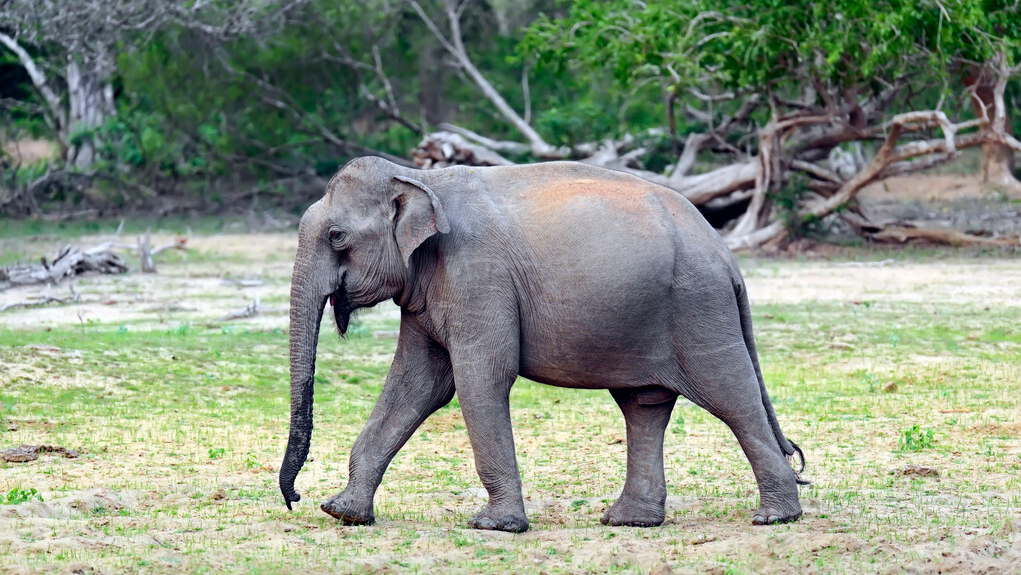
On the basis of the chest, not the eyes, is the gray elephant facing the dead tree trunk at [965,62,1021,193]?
no

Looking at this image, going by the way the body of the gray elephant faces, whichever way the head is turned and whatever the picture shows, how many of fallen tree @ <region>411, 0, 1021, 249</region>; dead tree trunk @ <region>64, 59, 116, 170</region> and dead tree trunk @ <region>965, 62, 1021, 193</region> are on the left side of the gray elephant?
0

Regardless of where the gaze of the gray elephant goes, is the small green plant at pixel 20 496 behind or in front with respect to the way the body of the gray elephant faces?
in front

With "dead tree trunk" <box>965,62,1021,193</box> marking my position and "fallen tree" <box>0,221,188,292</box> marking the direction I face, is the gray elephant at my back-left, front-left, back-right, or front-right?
front-left

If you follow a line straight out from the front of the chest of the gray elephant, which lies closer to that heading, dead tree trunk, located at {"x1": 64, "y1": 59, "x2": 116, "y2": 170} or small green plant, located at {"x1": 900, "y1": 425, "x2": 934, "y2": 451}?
the dead tree trunk

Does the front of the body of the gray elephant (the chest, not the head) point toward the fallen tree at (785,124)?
no

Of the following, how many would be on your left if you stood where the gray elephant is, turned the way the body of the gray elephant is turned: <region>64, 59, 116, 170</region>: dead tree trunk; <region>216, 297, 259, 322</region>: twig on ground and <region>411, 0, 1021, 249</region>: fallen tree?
0

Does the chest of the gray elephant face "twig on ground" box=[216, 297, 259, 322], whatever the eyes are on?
no

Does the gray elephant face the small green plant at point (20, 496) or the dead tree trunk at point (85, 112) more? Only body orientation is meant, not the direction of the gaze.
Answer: the small green plant

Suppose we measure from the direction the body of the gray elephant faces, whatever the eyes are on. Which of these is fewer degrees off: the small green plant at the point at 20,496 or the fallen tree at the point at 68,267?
the small green plant

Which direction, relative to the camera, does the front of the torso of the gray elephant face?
to the viewer's left

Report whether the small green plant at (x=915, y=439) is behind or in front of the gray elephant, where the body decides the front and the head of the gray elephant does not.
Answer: behind
